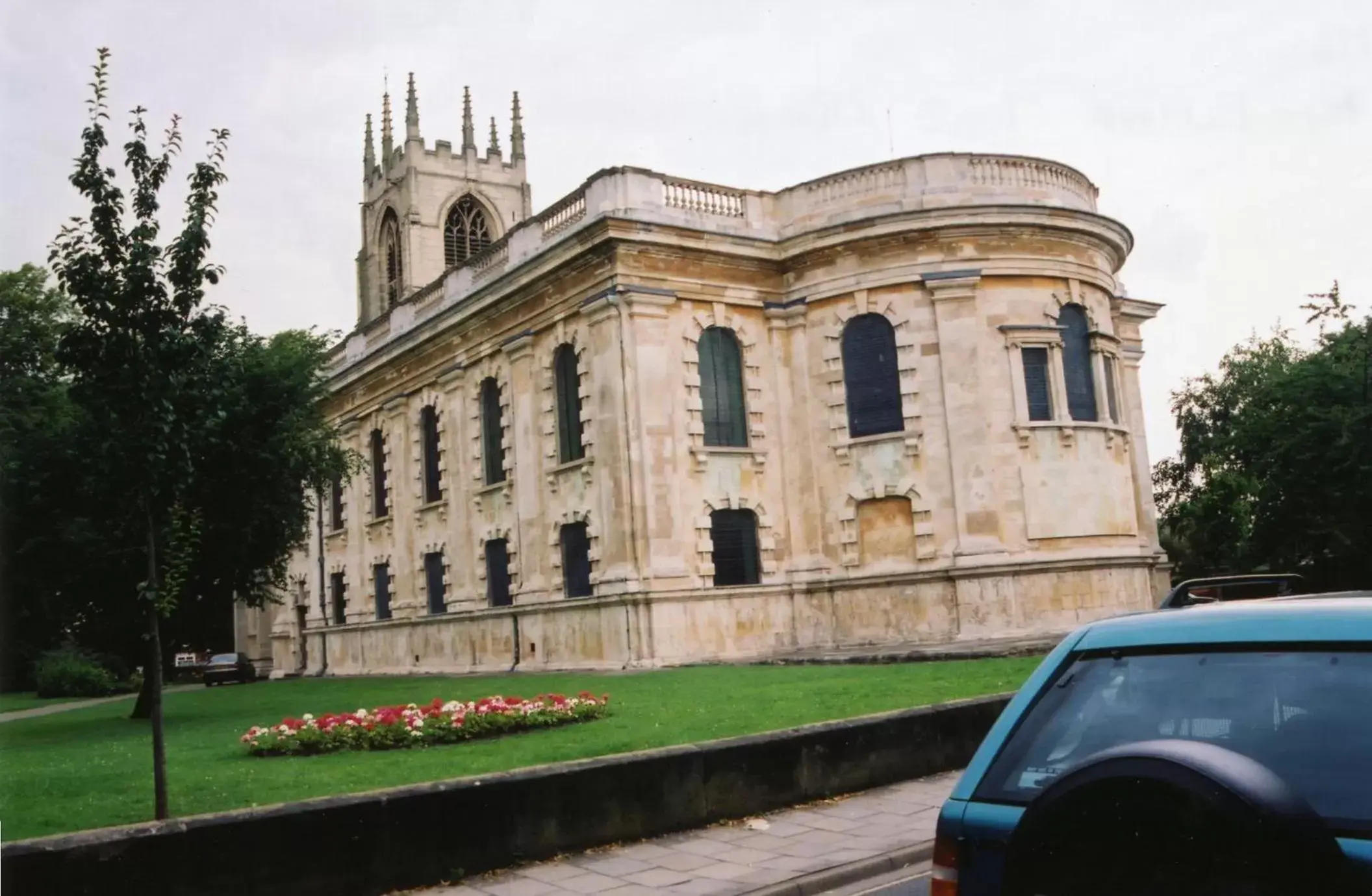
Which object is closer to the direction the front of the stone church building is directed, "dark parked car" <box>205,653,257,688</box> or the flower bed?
the dark parked car

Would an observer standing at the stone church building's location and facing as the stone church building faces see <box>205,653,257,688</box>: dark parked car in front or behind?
in front

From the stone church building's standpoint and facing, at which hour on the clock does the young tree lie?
The young tree is roughly at 8 o'clock from the stone church building.

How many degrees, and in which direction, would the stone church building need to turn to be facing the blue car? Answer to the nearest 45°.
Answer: approximately 135° to its left

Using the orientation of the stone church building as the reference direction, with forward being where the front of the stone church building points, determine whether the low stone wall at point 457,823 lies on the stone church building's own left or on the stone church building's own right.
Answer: on the stone church building's own left

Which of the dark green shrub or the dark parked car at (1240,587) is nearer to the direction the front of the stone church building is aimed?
the dark green shrub

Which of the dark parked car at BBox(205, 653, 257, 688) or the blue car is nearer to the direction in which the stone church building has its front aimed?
the dark parked car

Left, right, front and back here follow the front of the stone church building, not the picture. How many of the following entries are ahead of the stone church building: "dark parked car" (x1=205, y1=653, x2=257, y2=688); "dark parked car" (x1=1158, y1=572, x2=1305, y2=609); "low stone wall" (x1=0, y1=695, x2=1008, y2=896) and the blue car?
1

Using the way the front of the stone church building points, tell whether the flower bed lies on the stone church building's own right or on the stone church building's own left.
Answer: on the stone church building's own left

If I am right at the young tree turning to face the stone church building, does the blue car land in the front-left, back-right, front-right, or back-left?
back-right

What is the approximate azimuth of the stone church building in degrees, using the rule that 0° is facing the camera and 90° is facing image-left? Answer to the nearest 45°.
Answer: approximately 135°

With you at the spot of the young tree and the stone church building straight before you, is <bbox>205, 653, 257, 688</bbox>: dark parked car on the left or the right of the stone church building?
left

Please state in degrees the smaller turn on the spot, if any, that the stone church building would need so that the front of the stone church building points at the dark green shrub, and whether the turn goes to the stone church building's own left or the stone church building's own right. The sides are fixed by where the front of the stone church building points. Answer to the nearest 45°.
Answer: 0° — it already faces it
